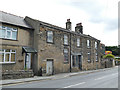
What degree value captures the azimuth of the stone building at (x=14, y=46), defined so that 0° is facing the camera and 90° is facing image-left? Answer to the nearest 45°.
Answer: approximately 315°

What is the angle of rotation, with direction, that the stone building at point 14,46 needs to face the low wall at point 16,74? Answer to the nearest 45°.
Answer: approximately 45° to its right
